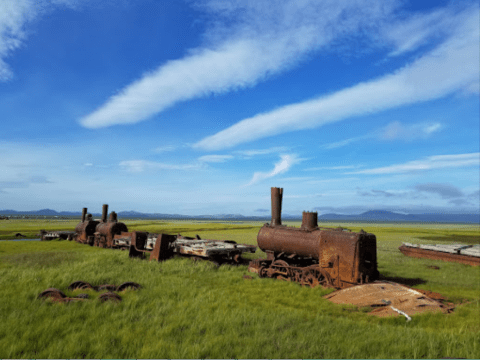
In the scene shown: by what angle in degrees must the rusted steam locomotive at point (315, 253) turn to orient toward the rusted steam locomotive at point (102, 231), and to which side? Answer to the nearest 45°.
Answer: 0° — it already faces it

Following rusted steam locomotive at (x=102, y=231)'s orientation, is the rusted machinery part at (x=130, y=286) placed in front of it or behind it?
behind

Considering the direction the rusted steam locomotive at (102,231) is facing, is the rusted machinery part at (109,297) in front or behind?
behind

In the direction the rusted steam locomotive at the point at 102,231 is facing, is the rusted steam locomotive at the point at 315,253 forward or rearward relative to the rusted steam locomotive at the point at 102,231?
rearward

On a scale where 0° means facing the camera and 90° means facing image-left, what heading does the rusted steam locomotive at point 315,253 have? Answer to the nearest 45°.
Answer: approximately 135°

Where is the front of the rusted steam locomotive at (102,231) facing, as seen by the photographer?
facing away from the viewer and to the left of the viewer

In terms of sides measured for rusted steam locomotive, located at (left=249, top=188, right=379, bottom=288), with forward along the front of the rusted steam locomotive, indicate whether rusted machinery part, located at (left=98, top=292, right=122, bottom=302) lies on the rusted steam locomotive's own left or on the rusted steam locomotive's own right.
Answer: on the rusted steam locomotive's own left

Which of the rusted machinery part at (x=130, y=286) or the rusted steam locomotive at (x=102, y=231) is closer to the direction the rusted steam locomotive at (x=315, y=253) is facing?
the rusted steam locomotive

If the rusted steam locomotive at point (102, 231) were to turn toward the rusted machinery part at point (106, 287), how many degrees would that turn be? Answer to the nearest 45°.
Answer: approximately 135° to its left
